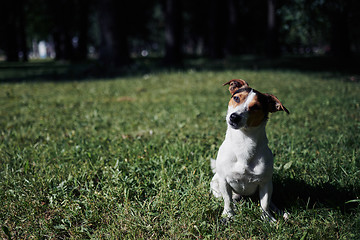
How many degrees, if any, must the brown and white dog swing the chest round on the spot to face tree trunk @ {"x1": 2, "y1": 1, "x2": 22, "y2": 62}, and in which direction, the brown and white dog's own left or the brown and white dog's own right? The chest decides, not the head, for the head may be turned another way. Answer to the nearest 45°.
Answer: approximately 135° to the brown and white dog's own right

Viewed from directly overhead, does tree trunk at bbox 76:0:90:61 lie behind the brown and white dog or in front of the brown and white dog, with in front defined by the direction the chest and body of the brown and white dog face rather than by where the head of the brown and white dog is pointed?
behind

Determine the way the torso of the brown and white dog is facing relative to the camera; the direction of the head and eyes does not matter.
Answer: toward the camera

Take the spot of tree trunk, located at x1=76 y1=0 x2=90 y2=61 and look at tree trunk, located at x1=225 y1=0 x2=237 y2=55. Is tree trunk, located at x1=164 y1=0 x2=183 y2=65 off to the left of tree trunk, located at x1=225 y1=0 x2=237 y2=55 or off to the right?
right

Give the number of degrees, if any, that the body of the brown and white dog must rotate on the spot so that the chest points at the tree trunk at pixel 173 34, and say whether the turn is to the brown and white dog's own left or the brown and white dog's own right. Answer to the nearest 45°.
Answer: approximately 180°

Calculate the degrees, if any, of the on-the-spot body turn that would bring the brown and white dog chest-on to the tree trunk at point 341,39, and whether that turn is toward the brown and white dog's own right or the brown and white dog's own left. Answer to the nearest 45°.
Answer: approximately 180°

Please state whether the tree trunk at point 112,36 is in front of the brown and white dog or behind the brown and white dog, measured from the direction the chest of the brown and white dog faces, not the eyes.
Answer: behind

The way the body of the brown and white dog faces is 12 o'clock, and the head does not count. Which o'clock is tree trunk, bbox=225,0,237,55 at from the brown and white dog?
The tree trunk is roughly at 6 o'clock from the brown and white dog.

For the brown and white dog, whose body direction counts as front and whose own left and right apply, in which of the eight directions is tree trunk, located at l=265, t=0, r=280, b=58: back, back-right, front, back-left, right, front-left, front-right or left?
back

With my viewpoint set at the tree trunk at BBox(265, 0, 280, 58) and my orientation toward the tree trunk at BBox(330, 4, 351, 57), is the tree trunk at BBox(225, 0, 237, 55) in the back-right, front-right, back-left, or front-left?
back-left
